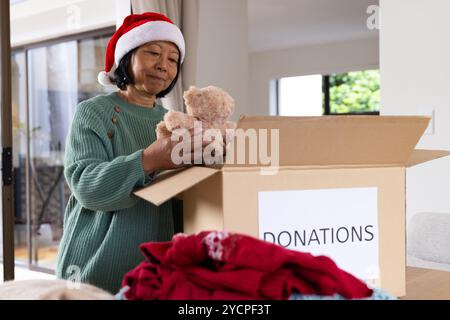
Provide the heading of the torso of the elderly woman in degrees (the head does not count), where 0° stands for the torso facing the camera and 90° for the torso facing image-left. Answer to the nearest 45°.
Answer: approximately 315°

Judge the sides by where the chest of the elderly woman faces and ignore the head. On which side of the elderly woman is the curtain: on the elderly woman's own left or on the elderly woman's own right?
on the elderly woman's own left

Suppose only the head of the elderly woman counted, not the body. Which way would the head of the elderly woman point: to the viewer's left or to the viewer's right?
to the viewer's right

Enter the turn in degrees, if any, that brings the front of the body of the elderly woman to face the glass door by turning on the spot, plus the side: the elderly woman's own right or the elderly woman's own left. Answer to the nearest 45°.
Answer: approximately 135° to the elderly woman's own left
